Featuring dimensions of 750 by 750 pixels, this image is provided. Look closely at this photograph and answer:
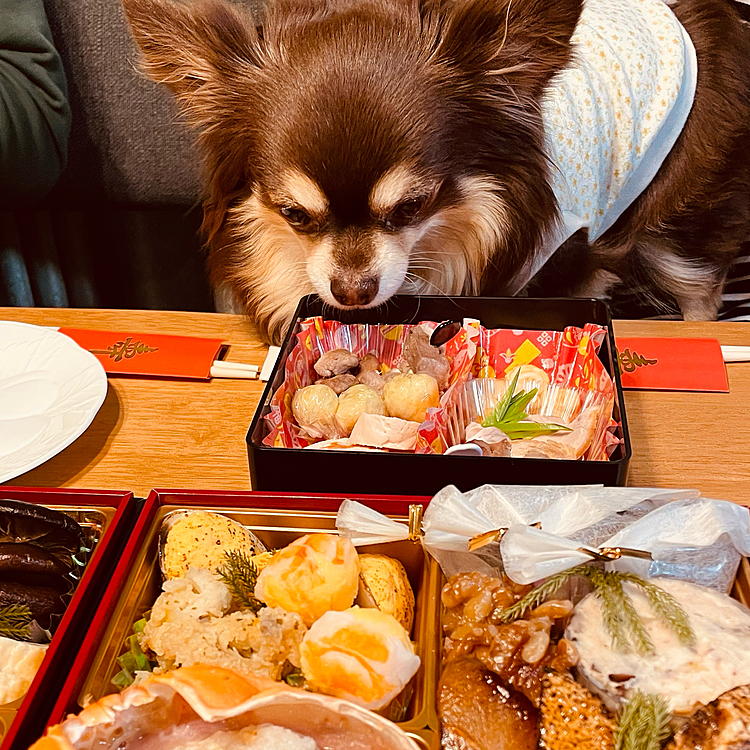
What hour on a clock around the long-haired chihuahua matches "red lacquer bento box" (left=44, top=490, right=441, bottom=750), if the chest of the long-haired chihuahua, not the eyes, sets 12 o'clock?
The red lacquer bento box is roughly at 11 o'clock from the long-haired chihuahua.

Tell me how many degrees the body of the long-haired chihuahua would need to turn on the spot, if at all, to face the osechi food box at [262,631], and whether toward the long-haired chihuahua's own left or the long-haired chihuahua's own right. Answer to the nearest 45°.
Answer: approximately 45° to the long-haired chihuahua's own left

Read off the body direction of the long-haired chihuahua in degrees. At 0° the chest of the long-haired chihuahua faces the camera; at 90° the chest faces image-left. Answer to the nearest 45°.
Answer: approximately 45°

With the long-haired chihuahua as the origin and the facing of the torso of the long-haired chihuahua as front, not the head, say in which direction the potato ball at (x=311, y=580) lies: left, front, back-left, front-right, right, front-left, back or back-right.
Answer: front-left

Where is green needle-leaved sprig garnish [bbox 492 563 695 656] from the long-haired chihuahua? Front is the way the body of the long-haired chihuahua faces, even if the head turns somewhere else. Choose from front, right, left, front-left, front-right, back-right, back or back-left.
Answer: front-left
